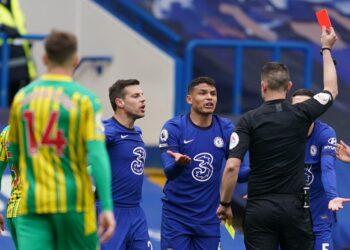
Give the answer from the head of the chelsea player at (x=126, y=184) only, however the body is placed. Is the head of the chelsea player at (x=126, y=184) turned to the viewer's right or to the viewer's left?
to the viewer's right

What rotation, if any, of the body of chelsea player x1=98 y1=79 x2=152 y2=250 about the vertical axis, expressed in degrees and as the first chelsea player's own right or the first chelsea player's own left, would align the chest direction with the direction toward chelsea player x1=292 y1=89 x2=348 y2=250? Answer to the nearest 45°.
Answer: approximately 45° to the first chelsea player's own left

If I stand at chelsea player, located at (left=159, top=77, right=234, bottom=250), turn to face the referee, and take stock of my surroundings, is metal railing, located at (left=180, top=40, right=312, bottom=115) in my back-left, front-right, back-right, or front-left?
back-left

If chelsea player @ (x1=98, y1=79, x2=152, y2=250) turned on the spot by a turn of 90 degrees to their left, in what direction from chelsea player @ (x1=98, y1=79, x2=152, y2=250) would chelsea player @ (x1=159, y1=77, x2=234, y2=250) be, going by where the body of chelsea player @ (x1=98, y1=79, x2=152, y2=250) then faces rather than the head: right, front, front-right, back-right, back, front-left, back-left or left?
front-right
